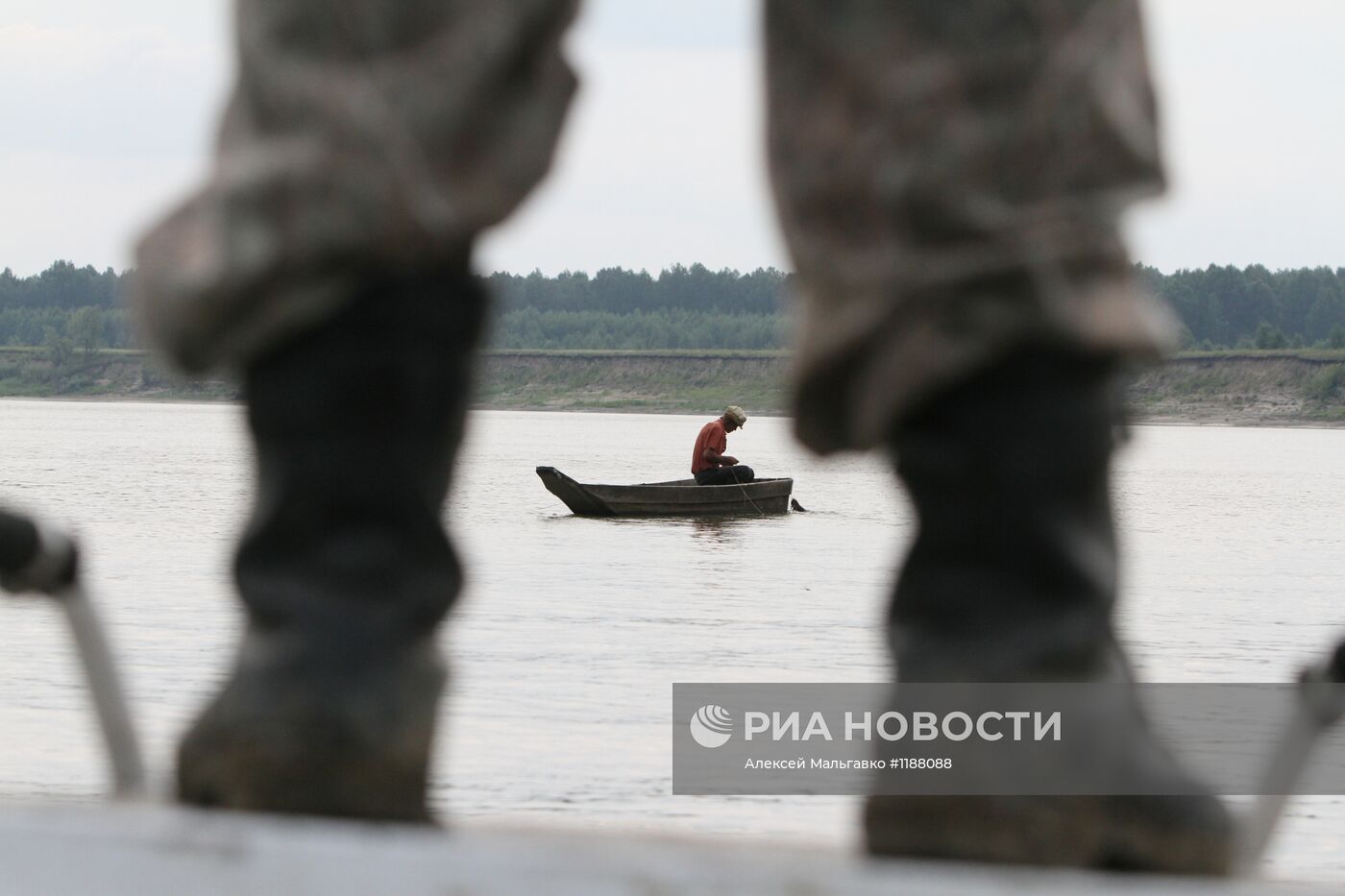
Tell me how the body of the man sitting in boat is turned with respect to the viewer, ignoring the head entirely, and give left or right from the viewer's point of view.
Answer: facing to the right of the viewer

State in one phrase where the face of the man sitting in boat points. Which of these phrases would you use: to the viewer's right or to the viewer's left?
to the viewer's right

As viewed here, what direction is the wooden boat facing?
to the viewer's left
